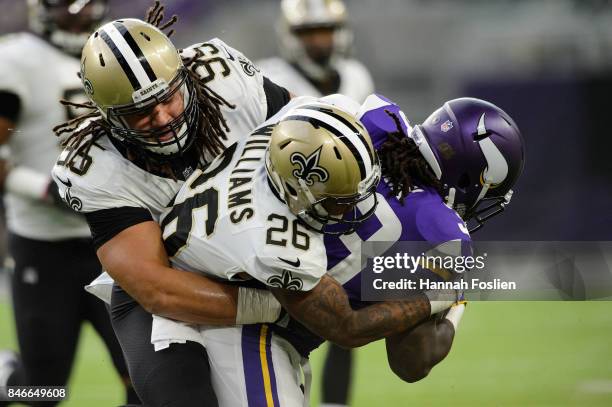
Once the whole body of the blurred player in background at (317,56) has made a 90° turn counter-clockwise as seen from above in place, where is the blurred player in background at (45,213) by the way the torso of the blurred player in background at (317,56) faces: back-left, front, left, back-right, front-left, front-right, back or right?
back-right

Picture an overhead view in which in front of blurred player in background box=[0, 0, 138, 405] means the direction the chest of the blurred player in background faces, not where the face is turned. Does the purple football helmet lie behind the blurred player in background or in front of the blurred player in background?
in front

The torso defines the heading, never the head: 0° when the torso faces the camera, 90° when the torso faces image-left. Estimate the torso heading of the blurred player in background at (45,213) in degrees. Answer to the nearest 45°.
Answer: approximately 315°

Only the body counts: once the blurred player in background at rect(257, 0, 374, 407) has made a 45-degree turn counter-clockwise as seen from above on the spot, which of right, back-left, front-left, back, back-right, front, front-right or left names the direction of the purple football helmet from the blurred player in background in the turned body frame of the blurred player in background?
front-right

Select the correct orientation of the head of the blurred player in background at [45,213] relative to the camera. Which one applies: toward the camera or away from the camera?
toward the camera

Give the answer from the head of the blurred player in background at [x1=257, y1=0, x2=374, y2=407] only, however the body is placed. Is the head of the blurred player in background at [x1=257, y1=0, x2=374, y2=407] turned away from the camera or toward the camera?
toward the camera

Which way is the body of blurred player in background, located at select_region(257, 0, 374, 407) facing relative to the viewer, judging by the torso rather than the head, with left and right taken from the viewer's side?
facing the viewer
